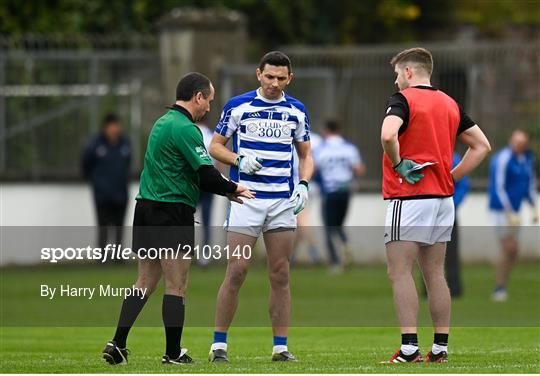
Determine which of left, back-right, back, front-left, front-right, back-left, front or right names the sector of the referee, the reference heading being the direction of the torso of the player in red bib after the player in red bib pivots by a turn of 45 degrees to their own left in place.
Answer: front

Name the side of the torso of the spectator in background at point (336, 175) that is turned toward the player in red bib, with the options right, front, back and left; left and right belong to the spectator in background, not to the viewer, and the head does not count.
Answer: back

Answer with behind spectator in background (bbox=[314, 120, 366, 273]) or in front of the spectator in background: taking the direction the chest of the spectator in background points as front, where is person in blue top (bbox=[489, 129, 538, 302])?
behind

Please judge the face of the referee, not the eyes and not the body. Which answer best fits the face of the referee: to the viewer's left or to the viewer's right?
to the viewer's right

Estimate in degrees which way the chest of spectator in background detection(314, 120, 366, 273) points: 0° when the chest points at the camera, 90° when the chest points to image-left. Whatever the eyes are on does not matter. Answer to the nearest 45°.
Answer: approximately 180°

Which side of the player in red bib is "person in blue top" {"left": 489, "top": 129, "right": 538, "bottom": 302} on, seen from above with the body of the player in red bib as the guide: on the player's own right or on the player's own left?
on the player's own right

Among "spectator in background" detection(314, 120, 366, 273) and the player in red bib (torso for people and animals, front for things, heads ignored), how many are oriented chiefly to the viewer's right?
0

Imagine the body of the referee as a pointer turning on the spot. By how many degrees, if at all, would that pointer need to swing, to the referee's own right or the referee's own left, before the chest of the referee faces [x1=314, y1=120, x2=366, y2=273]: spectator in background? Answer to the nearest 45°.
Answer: approximately 45° to the referee's own left

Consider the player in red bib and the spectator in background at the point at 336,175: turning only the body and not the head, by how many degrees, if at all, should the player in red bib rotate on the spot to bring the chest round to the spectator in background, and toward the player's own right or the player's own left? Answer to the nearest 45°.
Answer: approximately 45° to the player's own right

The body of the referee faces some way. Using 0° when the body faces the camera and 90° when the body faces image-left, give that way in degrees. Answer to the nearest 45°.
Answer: approximately 225°

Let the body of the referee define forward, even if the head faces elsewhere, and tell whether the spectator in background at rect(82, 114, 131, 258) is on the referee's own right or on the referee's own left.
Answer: on the referee's own left

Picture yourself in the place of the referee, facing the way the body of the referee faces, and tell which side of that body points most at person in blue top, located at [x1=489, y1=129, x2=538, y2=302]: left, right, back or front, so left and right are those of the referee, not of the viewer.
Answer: front
